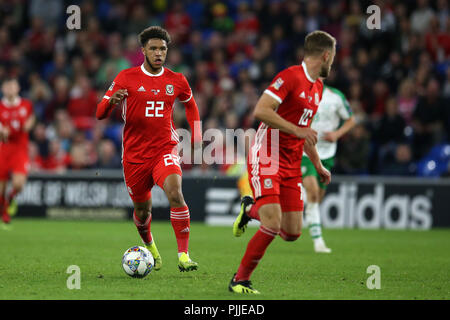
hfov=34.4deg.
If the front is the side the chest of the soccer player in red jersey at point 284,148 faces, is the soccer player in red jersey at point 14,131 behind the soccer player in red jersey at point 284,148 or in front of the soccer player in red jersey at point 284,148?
behind

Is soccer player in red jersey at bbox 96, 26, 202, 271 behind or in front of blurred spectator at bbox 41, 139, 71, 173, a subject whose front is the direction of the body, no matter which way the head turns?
in front

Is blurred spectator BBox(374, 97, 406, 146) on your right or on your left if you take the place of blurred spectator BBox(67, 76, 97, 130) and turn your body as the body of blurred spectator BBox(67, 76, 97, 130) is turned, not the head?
on your left

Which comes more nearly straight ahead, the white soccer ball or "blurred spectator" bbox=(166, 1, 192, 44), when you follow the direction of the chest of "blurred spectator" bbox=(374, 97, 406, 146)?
the white soccer ball

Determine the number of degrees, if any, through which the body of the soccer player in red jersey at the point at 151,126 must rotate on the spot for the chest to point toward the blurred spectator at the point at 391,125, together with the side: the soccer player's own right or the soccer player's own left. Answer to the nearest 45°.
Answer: approximately 135° to the soccer player's own left

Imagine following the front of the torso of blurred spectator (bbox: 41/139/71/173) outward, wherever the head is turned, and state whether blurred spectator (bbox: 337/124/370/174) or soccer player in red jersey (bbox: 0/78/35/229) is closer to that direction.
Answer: the soccer player in red jersey

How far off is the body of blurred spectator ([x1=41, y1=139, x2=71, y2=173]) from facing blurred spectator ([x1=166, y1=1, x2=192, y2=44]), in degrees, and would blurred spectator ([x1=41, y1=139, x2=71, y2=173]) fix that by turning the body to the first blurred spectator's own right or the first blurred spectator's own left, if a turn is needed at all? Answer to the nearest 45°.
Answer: approximately 135° to the first blurred spectator's own left

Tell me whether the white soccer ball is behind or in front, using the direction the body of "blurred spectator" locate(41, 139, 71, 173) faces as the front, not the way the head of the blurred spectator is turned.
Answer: in front

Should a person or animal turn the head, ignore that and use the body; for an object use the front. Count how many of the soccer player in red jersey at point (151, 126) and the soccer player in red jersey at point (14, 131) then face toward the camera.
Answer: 2
